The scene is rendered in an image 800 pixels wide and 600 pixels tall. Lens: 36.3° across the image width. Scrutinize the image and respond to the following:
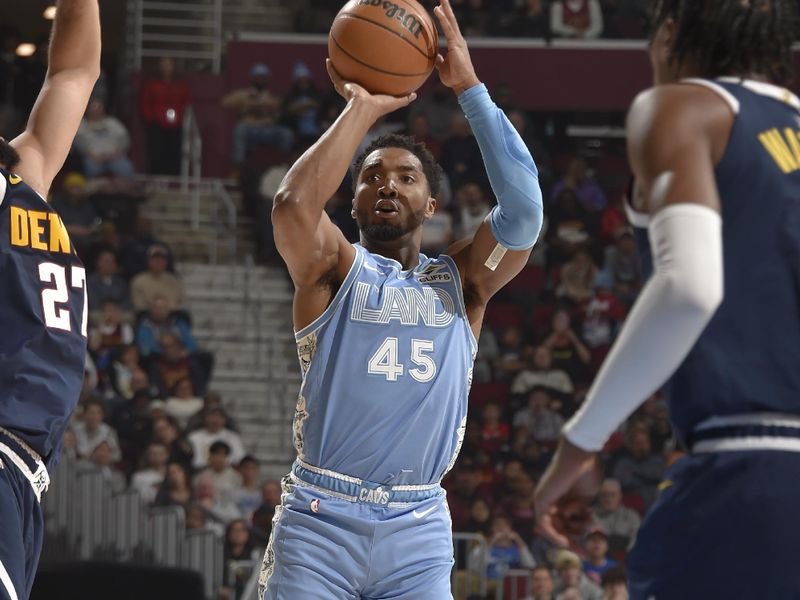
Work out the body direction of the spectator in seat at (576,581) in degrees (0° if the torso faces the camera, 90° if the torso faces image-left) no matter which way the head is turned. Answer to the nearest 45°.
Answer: approximately 45°

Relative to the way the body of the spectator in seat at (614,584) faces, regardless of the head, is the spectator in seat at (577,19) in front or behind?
behind

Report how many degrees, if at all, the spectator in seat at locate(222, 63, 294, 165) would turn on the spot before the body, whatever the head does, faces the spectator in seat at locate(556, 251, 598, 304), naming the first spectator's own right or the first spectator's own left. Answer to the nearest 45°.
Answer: approximately 45° to the first spectator's own left

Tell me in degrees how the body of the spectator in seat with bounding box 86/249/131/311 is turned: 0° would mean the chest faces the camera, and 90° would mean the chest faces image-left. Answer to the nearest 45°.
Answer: approximately 0°

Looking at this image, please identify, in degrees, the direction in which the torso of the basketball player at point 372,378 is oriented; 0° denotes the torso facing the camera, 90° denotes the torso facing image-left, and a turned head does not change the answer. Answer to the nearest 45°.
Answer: approximately 0°

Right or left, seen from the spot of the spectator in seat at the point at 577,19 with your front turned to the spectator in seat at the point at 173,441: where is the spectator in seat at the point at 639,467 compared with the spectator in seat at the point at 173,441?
left

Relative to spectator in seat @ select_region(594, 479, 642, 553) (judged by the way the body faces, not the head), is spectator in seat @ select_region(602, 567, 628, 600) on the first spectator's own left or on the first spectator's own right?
on the first spectator's own left

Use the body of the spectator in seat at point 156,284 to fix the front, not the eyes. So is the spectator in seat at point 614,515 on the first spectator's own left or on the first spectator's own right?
on the first spectator's own left
